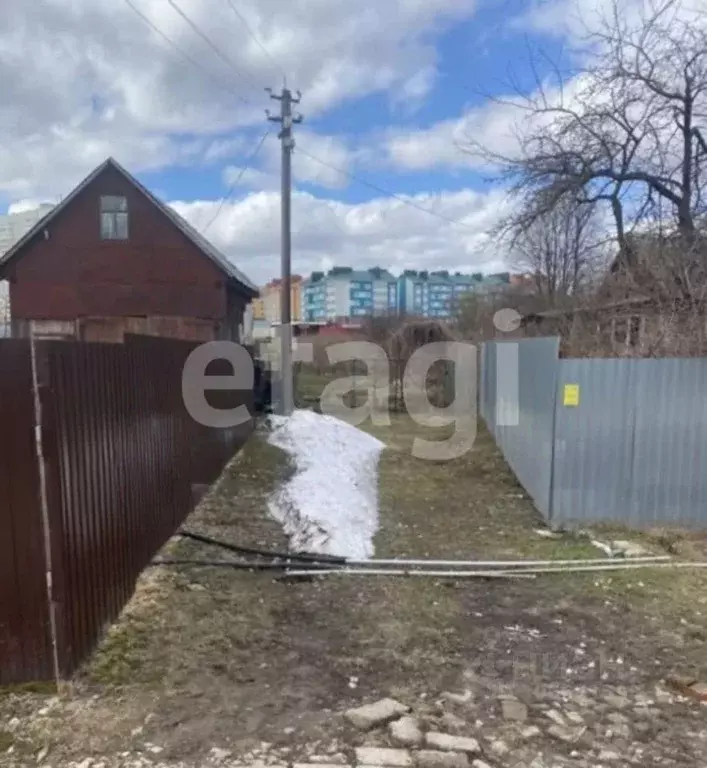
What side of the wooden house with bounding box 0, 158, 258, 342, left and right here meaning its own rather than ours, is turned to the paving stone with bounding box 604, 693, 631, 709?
front

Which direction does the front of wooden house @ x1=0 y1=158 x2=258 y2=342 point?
toward the camera

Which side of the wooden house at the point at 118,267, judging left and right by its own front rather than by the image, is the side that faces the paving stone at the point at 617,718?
front

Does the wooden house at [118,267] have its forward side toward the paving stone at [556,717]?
yes

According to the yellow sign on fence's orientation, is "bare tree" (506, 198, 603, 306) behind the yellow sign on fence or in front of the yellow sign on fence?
behind

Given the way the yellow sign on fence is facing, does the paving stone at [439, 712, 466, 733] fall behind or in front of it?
in front

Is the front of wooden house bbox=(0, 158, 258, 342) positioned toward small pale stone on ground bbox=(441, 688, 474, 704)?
yes

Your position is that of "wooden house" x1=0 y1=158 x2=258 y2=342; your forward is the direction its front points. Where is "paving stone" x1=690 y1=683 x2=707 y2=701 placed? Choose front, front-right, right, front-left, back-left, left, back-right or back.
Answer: front

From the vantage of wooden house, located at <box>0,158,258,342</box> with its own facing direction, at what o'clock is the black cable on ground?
The black cable on ground is roughly at 12 o'clock from the wooden house.

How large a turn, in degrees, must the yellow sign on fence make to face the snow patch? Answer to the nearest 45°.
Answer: approximately 90° to its right

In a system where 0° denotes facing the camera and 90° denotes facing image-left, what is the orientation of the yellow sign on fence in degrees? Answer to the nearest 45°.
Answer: approximately 0°

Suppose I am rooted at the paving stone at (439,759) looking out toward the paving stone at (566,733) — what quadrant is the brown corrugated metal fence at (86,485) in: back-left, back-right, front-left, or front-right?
back-left

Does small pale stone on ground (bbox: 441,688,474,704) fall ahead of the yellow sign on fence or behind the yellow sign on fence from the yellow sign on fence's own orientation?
ahead
